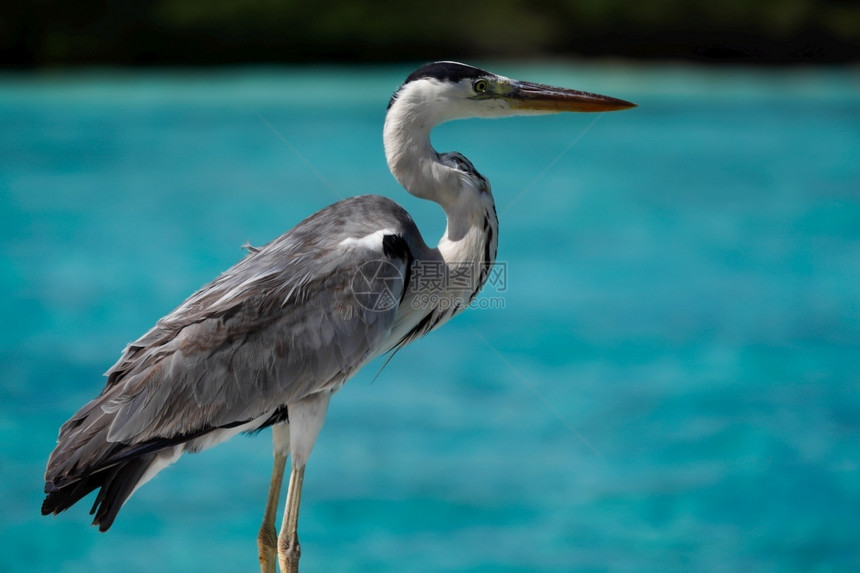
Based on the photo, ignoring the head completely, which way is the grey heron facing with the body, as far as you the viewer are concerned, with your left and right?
facing to the right of the viewer
